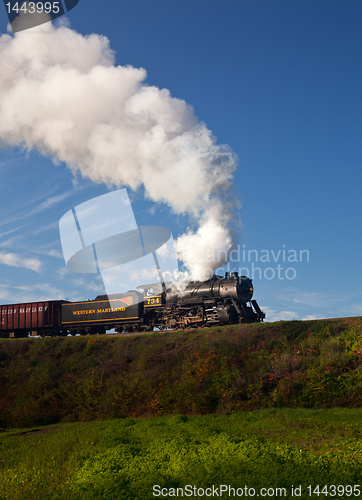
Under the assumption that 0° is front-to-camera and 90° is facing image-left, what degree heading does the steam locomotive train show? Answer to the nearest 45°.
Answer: approximately 315°
